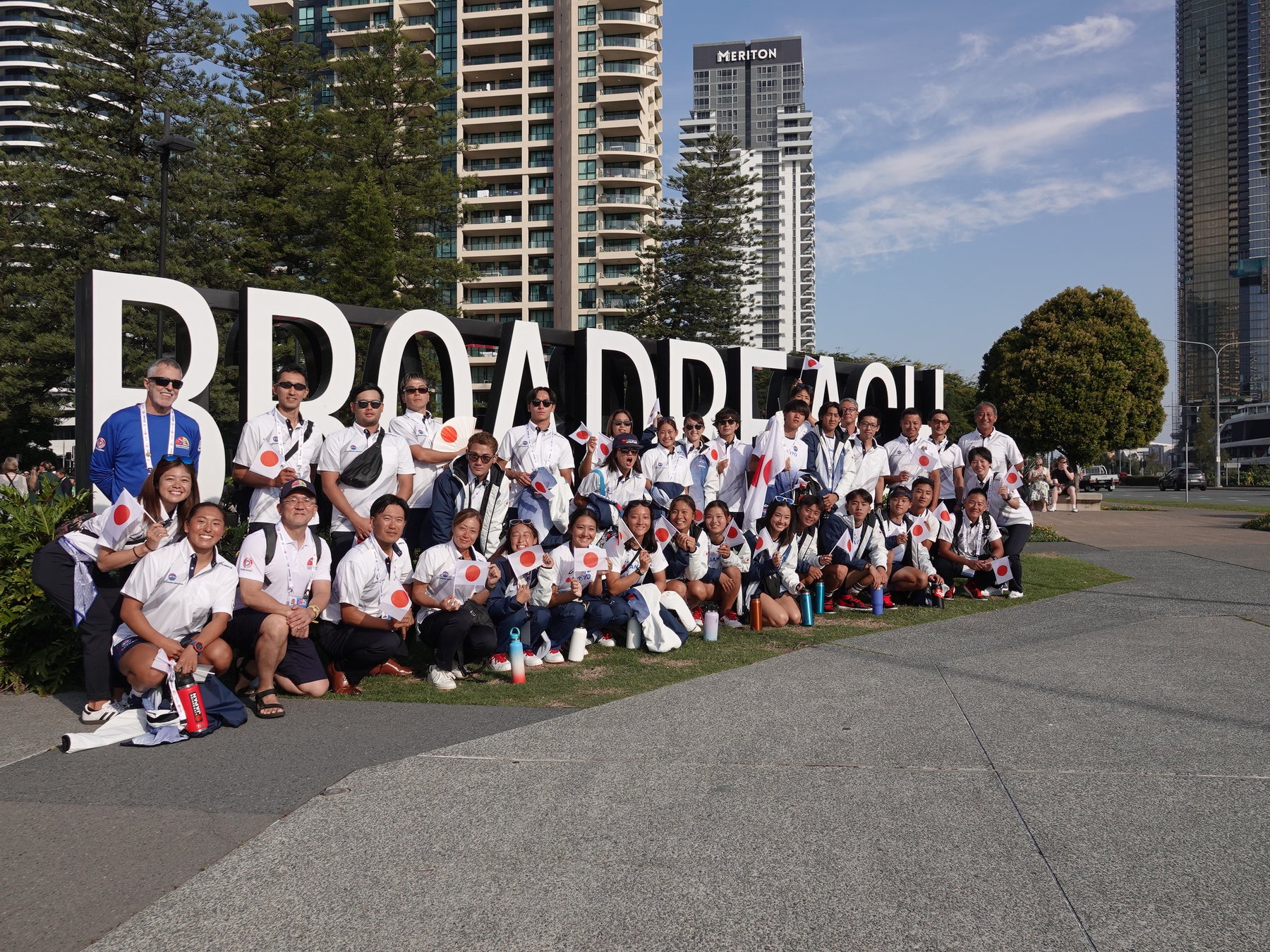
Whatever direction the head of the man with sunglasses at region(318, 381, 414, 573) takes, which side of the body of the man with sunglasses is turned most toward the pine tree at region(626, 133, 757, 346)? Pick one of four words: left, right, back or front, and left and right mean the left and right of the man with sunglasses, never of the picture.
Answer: back

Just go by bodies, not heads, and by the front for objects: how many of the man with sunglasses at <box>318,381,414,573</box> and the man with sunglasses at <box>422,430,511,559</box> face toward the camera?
2

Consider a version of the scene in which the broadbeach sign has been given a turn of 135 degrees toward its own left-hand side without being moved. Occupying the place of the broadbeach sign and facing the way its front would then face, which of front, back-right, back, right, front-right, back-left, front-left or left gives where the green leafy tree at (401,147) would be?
front

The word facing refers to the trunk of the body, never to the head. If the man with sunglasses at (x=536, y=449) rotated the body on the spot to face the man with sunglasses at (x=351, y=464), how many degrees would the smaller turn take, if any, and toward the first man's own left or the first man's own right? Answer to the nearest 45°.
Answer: approximately 45° to the first man's own right

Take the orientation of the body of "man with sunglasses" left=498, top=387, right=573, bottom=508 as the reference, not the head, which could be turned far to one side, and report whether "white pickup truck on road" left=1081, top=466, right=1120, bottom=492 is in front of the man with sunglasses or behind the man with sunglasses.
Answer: behind

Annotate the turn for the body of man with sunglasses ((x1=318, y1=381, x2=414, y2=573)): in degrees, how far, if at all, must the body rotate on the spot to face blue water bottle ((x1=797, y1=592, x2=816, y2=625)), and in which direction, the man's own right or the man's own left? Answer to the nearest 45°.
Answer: approximately 90° to the man's own left

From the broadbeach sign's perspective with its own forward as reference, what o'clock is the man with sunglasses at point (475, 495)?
The man with sunglasses is roughly at 1 o'clock from the broadbeach sign.

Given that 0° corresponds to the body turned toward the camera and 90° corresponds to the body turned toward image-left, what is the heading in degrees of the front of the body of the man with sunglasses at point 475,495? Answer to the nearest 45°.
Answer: approximately 0°

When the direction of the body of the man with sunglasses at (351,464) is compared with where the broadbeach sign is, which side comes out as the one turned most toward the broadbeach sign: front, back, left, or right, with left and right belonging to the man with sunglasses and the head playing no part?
back

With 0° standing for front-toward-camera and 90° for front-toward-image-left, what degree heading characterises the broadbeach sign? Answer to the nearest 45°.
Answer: approximately 315°
